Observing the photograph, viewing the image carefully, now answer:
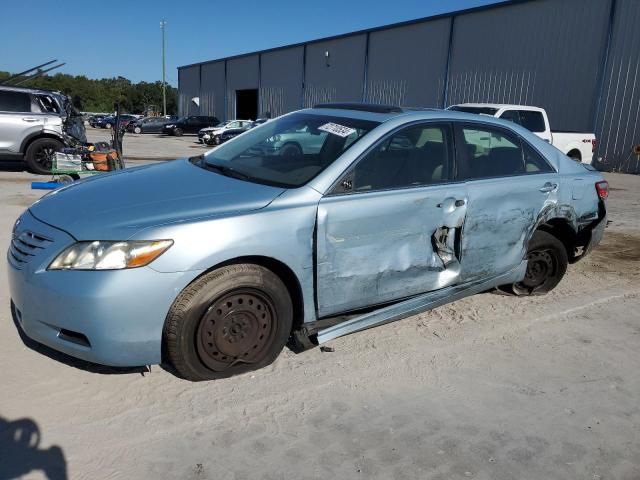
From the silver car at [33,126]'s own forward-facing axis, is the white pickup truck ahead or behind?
behind

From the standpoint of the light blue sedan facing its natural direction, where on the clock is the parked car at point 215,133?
The parked car is roughly at 4 o'clock from the light blue sedan.

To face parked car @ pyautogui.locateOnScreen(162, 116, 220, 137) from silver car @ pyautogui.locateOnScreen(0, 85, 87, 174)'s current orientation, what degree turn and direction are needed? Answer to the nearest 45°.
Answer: approximately 90° to its right

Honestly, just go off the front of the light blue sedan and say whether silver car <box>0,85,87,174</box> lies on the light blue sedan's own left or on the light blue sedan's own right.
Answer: on the light blue sedan's own right

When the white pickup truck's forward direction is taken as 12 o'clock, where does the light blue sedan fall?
The light blue sedan is roughly at 11 o'clock from the white pickup truck.

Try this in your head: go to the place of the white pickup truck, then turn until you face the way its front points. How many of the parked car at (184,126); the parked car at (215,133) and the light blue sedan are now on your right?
2

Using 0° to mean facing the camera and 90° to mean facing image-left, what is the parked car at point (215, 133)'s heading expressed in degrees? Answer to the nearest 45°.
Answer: approximately 45°

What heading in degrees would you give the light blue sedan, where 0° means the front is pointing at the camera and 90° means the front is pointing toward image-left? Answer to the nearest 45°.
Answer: approximately 45°

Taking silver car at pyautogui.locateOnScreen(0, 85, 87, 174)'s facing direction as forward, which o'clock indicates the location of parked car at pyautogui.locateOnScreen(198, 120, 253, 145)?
The parked car is roughly at 4 o'clock from the silver car.

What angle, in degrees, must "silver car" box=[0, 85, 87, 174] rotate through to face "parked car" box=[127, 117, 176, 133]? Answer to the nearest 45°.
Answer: approximately 90° to its right

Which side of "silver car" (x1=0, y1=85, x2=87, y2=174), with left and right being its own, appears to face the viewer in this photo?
left

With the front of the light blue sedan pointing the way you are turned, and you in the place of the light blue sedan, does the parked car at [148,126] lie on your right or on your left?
on your right

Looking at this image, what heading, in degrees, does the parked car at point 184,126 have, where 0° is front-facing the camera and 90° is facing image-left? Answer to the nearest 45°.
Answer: approximately 45°
